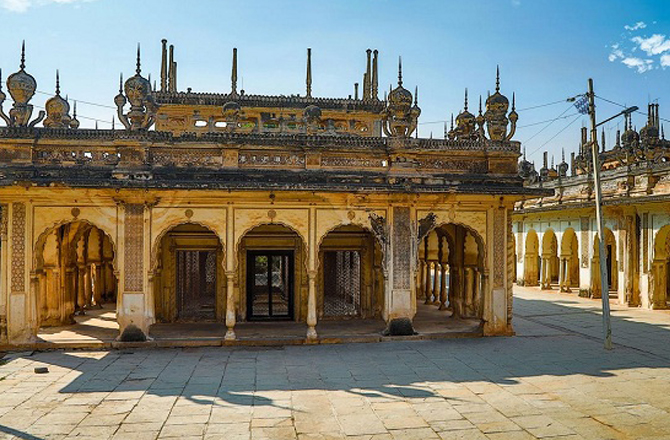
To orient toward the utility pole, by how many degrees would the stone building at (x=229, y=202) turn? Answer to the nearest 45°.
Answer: approximately 90° to its left

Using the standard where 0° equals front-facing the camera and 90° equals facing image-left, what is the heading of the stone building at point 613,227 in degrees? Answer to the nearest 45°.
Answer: approximately 45°

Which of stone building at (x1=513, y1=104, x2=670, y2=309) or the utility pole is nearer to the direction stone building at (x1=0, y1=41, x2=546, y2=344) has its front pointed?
the utility pole

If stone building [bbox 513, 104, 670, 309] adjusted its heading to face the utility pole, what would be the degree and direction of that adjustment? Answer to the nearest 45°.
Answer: approximately 45° to its left

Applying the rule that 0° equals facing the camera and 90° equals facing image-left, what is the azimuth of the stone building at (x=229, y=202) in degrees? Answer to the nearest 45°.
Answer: approximately 0°
